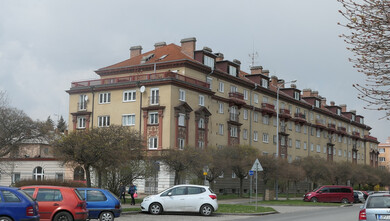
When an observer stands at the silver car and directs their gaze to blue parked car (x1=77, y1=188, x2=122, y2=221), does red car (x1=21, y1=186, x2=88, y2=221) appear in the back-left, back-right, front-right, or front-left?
front-left

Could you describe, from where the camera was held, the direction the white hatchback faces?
facing to the left of the viewer

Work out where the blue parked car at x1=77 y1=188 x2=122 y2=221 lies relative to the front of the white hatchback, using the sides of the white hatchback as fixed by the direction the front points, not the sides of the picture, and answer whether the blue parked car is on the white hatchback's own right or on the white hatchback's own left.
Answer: on the white hatchback's own left

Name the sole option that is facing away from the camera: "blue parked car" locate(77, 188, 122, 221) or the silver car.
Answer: the silver car

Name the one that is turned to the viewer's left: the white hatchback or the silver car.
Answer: the white hatchback

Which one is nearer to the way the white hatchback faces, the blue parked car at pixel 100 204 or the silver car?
the blue parked car

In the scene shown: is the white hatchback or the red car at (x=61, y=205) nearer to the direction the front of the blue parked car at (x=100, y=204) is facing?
the red car

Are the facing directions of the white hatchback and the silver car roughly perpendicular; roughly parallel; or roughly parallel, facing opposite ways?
roughly perpendicular

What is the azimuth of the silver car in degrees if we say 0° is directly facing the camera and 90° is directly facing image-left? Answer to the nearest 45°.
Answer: approximately 180°
